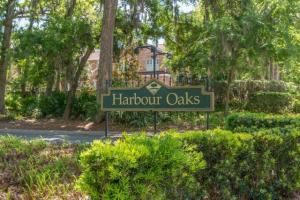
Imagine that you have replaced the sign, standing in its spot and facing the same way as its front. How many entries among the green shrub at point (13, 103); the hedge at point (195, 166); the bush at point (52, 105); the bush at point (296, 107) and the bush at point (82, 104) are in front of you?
1

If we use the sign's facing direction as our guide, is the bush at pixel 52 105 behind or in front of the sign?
behind

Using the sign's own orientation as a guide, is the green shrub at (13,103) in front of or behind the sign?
behind

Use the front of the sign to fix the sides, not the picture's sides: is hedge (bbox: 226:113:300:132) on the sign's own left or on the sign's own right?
on the sign's own left

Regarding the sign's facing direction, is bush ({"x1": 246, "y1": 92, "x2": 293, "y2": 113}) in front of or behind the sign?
behind

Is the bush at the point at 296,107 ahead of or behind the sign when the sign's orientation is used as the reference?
behind

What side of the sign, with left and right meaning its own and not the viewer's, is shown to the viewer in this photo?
front

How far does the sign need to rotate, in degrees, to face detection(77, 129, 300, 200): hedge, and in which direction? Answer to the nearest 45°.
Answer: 0° — it already faces it

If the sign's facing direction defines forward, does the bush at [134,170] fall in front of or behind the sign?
in front

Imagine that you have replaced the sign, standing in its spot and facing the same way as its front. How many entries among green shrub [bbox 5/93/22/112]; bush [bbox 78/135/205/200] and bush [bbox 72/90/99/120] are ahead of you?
1
